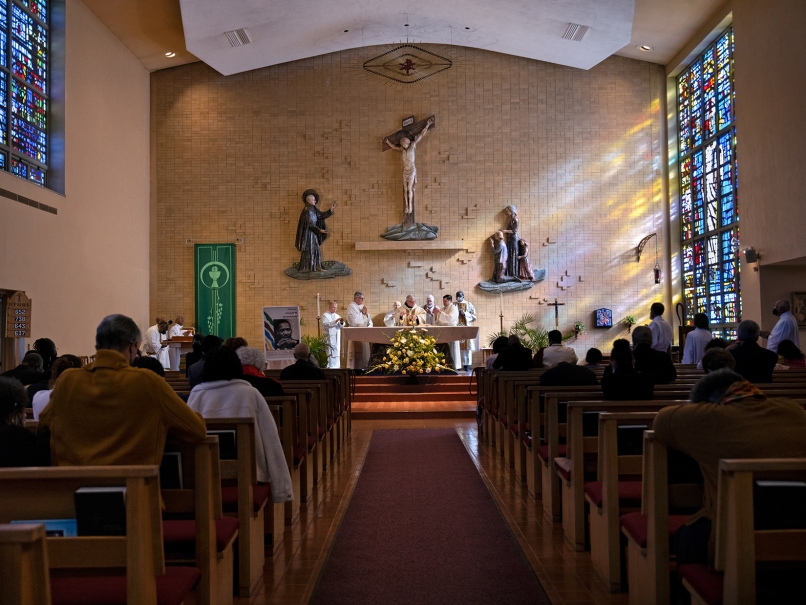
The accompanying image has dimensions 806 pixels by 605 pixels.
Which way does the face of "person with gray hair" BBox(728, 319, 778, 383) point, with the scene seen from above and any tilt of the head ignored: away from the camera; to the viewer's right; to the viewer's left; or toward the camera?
away from the camera

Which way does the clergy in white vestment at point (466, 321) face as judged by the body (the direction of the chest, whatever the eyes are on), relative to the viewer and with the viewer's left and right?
facing the viewer and to the left of the viewer

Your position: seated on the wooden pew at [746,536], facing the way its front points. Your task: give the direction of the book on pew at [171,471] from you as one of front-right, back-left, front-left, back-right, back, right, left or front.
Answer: left

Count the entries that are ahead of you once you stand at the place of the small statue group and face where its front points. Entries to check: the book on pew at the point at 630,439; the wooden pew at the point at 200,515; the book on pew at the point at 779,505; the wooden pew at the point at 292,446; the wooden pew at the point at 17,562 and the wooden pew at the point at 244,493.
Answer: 6

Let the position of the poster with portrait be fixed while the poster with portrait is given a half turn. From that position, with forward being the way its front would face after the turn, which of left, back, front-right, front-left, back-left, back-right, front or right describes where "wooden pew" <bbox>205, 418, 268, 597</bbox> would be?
back

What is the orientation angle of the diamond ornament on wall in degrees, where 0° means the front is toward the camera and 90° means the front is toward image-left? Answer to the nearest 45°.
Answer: approximately 0°

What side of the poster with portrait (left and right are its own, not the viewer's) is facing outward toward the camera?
front

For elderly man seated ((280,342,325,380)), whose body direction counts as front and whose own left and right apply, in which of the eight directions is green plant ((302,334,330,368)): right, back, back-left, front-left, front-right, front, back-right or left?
front

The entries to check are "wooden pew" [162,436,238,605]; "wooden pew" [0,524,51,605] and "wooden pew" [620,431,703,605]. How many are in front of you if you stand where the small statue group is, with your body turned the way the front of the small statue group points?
3

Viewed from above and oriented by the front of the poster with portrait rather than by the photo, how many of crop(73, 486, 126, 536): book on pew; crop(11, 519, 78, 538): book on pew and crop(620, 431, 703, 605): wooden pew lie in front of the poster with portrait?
3

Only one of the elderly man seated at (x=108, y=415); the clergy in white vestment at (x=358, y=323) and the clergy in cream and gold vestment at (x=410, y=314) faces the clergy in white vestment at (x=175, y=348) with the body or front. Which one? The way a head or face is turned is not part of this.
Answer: the elderly man seated

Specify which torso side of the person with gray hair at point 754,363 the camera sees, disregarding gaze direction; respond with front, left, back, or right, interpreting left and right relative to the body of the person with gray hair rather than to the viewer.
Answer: back

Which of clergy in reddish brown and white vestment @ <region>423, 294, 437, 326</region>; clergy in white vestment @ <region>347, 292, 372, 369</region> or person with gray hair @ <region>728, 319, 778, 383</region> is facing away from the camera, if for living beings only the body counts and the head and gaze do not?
the person with gray hair

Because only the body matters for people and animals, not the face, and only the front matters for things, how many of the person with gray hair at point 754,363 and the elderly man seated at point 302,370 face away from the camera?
2

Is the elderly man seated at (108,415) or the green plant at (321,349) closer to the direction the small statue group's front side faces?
the elderly man seated

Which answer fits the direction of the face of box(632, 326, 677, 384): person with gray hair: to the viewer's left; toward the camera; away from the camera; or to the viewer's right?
away from the camera

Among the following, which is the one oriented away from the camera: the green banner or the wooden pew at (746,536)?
the wooden pew

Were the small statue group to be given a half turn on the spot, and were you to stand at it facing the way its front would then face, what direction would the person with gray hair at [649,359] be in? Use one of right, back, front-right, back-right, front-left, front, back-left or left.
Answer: back

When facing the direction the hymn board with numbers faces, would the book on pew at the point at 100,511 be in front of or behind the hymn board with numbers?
in front
